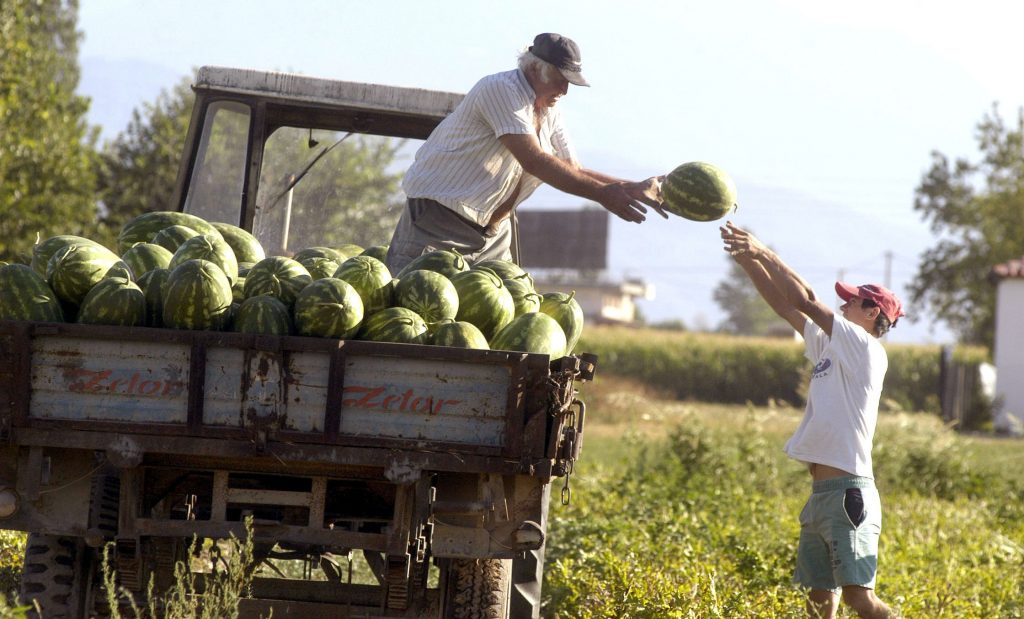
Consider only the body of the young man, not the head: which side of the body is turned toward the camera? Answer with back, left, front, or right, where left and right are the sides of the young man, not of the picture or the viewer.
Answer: left

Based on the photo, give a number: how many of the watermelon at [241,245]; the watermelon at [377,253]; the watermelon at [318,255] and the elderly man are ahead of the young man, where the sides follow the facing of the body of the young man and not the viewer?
4

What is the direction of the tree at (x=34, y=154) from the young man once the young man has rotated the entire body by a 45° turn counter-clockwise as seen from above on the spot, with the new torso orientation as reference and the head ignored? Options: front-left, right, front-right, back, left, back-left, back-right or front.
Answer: right

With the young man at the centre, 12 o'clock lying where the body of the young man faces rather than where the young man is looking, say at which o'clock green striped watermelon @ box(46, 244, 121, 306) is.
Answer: The green striped watermelon is roughly at 11 o'clock from the young man.

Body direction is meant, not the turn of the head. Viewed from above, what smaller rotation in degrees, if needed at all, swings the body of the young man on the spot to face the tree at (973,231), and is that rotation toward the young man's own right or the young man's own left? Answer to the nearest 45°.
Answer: approximately 90° to the young man's own right

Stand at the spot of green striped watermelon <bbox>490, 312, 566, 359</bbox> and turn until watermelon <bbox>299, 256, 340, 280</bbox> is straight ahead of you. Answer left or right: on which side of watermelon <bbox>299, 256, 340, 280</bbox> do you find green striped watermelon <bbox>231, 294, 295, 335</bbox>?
left

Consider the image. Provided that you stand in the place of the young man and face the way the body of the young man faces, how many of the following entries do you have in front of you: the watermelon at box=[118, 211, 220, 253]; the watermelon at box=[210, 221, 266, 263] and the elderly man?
3

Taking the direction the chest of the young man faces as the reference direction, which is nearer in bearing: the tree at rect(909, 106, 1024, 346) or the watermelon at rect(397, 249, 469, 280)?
the watermelon

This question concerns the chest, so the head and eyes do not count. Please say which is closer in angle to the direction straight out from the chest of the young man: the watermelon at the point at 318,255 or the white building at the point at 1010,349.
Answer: the watermelon

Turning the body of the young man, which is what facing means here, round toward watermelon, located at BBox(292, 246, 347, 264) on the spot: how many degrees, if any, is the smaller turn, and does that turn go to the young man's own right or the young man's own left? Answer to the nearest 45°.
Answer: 0° — they already face it

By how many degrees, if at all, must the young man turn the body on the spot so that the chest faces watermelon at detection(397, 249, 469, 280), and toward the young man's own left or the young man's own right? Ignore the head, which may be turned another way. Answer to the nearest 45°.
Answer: approximately 45° to the young man's own left

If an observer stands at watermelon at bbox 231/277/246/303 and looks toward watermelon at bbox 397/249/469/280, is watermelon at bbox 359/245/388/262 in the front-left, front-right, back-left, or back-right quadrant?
front-left

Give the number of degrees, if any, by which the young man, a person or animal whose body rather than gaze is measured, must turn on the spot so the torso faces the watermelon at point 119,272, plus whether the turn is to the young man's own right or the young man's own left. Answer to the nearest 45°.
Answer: approximately 45° to the young man's own left

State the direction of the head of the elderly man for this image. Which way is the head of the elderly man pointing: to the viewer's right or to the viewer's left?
to the viewer's right

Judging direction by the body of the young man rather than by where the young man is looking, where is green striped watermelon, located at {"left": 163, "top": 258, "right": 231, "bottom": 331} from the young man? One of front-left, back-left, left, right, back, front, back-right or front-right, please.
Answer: front-left

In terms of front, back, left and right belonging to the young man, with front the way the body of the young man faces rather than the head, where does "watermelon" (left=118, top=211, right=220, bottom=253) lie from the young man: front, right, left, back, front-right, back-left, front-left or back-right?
front

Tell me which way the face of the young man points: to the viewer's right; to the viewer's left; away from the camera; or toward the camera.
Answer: to the viewer's left

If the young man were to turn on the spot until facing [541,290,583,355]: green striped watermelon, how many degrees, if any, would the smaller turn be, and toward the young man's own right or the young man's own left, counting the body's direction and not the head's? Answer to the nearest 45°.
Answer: approximately 45° to the young man's own left
